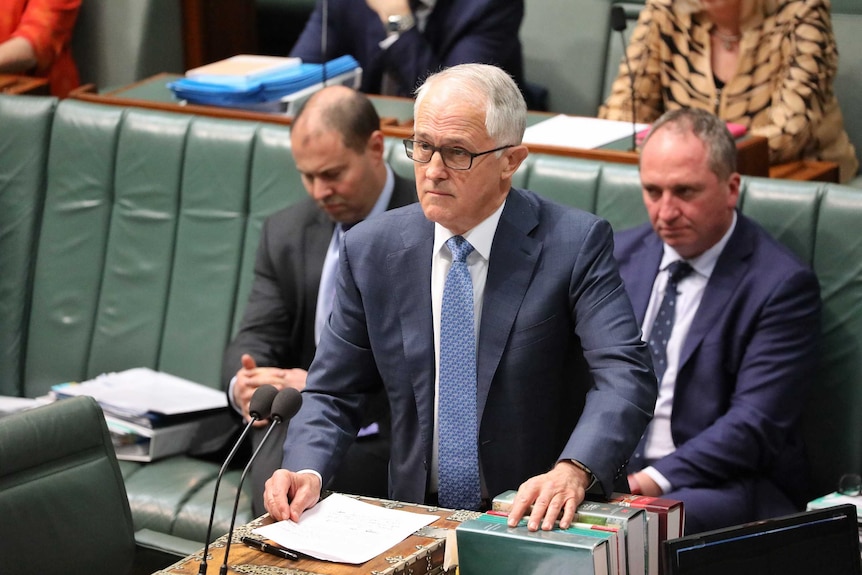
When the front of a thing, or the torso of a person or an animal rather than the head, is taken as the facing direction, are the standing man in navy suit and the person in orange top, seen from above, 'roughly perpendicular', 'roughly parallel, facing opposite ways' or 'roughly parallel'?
roughly parallel

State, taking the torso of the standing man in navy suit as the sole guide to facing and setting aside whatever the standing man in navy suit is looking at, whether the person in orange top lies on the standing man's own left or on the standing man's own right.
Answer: on the standing man's own right

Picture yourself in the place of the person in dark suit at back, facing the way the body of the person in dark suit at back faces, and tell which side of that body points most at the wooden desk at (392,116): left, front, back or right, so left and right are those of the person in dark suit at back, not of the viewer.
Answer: front

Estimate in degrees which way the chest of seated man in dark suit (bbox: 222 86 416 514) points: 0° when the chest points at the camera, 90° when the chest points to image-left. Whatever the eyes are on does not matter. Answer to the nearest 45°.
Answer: approximately 45°

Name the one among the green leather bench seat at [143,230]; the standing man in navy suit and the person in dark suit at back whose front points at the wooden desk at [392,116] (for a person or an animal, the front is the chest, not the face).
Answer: the person in dark suit at back

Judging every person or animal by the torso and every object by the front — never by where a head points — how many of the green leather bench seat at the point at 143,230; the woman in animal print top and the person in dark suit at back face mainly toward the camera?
3

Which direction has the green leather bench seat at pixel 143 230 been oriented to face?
toward the camera

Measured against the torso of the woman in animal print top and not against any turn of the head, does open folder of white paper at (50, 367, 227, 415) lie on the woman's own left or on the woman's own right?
on the woman's own right

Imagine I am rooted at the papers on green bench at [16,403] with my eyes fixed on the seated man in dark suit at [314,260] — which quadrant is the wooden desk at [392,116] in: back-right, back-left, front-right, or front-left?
front-left

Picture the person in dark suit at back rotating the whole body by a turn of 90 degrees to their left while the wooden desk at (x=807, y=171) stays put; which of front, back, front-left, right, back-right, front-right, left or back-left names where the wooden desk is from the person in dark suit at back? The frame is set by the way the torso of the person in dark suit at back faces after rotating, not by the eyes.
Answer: front-right

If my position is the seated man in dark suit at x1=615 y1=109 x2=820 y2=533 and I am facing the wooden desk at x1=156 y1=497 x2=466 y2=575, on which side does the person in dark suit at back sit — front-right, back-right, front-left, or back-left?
back-right

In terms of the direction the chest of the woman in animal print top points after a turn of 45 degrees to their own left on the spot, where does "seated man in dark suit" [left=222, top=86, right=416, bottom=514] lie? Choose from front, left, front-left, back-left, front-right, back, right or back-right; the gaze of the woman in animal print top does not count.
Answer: right

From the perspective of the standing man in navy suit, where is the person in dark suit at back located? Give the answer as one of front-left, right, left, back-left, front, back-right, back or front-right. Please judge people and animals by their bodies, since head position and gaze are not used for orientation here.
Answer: back-right

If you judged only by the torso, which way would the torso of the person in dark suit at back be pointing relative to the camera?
toward the camera

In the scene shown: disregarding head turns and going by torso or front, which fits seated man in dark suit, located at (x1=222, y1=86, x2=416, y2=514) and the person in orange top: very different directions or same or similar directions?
same or similar directions

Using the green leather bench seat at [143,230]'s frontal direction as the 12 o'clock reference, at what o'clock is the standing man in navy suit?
The standing man in navy suit is roughly at 11 o'clock from the green leather bench seat.

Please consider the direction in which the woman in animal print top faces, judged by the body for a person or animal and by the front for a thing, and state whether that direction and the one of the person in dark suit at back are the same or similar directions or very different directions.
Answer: same or similar directions

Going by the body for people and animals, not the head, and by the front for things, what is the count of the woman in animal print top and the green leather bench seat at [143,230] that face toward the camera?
2

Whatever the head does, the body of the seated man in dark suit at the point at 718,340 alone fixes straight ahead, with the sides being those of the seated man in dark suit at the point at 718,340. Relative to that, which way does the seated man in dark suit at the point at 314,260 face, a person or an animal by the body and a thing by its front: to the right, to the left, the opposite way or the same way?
the same way
